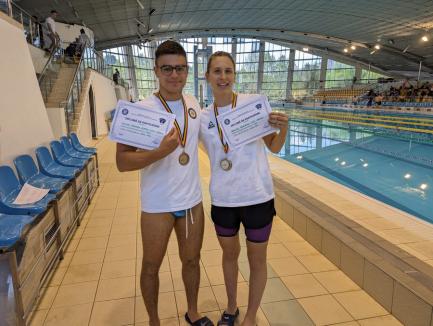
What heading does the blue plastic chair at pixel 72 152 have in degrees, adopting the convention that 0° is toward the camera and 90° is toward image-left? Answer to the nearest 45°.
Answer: approximately 270°
